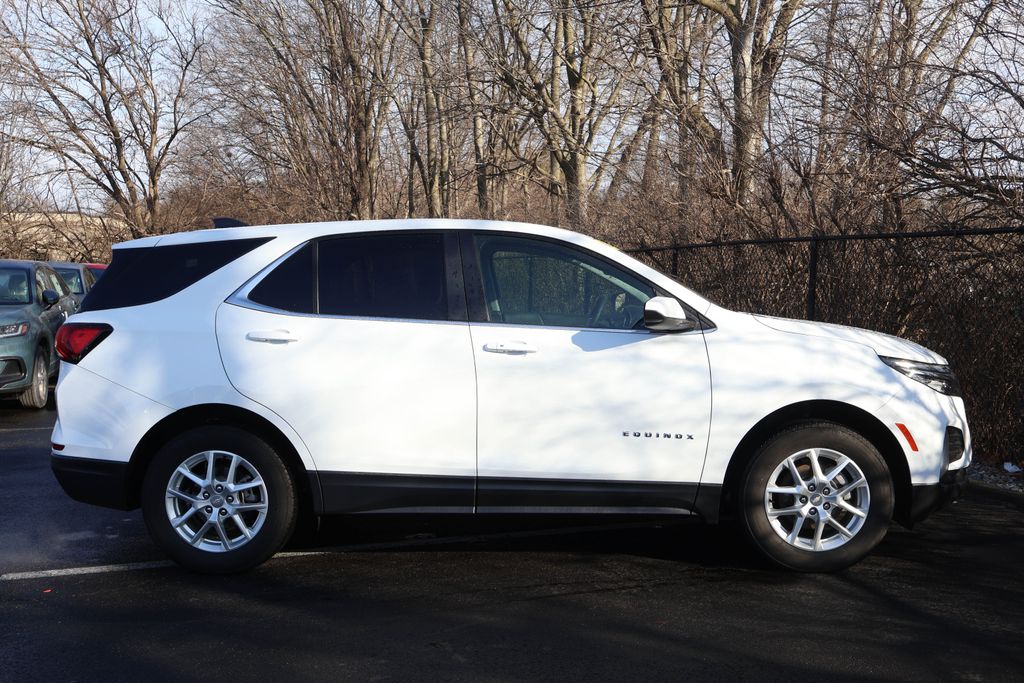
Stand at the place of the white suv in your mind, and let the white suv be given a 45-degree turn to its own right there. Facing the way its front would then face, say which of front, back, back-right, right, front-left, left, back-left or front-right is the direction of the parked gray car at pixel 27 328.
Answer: back

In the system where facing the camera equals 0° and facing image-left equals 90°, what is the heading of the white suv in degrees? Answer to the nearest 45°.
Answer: approximately 270°

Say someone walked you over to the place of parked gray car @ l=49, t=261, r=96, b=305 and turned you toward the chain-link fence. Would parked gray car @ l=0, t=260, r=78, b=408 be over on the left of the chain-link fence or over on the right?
right

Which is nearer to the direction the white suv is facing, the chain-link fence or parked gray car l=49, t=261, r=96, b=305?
the chain-link fence

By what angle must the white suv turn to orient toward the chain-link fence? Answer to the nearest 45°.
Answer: approximately 45° to its left
